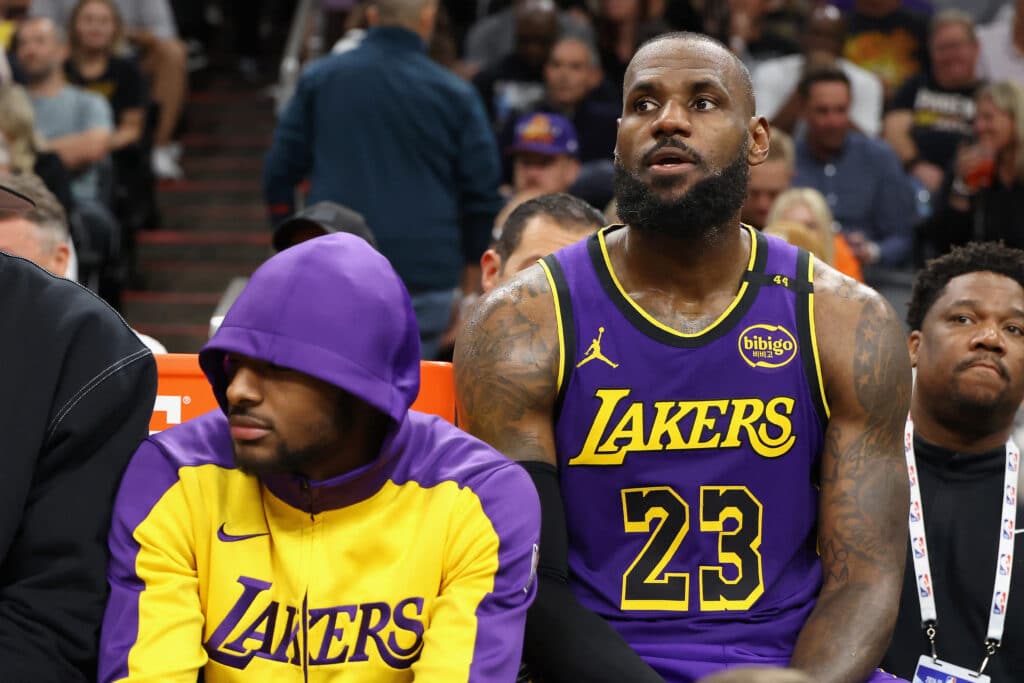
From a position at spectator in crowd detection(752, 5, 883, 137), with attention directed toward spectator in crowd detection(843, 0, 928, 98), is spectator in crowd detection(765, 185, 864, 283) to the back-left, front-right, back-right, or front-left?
back-right

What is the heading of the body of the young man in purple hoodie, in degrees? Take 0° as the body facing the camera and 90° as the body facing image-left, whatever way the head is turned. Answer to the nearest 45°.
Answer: approximately 0°

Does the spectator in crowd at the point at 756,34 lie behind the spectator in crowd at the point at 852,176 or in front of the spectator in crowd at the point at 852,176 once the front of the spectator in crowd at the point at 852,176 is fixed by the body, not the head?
behind

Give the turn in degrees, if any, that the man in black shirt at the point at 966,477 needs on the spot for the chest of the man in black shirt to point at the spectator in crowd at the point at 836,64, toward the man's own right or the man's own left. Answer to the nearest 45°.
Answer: approximately 180°

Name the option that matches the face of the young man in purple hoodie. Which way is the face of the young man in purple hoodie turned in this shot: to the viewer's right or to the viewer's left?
to the viewer's left

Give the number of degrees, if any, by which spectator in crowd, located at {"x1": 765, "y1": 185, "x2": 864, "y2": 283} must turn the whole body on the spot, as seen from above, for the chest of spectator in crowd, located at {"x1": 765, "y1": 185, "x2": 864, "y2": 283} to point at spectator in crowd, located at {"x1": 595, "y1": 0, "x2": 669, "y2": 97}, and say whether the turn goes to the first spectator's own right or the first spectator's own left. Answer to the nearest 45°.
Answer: approximately 135° to the first spectator's own right

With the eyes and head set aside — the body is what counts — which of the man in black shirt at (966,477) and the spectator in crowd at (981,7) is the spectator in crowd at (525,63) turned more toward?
the man in black shirt

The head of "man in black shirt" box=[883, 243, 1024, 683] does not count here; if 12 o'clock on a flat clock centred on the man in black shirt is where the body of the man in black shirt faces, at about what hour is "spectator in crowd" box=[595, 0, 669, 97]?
The spectator in crowd is roughly at 5 o'clock from the man in black shirt.

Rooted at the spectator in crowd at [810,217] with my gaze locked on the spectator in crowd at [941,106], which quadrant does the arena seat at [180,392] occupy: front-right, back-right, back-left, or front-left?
back-left

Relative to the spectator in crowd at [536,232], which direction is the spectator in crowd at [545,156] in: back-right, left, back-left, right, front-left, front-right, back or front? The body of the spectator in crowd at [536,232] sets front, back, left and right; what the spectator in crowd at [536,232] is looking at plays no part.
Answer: back
